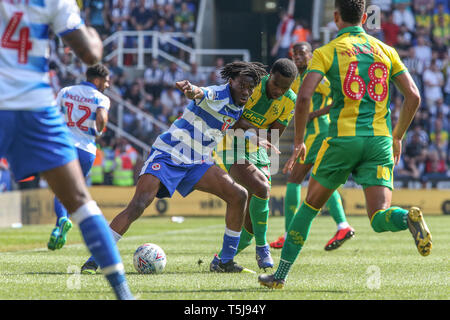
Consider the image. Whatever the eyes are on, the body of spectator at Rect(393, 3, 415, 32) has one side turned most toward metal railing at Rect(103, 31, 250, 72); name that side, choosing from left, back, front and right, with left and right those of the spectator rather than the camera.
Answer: right

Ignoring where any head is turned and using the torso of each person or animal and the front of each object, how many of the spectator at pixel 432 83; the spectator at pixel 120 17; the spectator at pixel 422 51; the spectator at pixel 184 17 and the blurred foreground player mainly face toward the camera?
4

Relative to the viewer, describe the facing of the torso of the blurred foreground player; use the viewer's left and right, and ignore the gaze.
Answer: facing away from the viewer

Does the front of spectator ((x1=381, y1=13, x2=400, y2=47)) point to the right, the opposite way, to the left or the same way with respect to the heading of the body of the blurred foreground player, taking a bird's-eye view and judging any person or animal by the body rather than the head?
the opposite way

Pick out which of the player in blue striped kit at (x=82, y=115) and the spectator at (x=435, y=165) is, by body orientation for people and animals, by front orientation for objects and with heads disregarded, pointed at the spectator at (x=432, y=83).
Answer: the player in blue striped kit

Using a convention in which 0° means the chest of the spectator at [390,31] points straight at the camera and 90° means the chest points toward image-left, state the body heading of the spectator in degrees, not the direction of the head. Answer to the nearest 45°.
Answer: approximately 0°

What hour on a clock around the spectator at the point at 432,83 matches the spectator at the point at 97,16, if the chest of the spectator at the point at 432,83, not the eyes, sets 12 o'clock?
the spectator at the point at 97,16 is roughly at 3 o'clock from the spectator at the point at 432,83.
